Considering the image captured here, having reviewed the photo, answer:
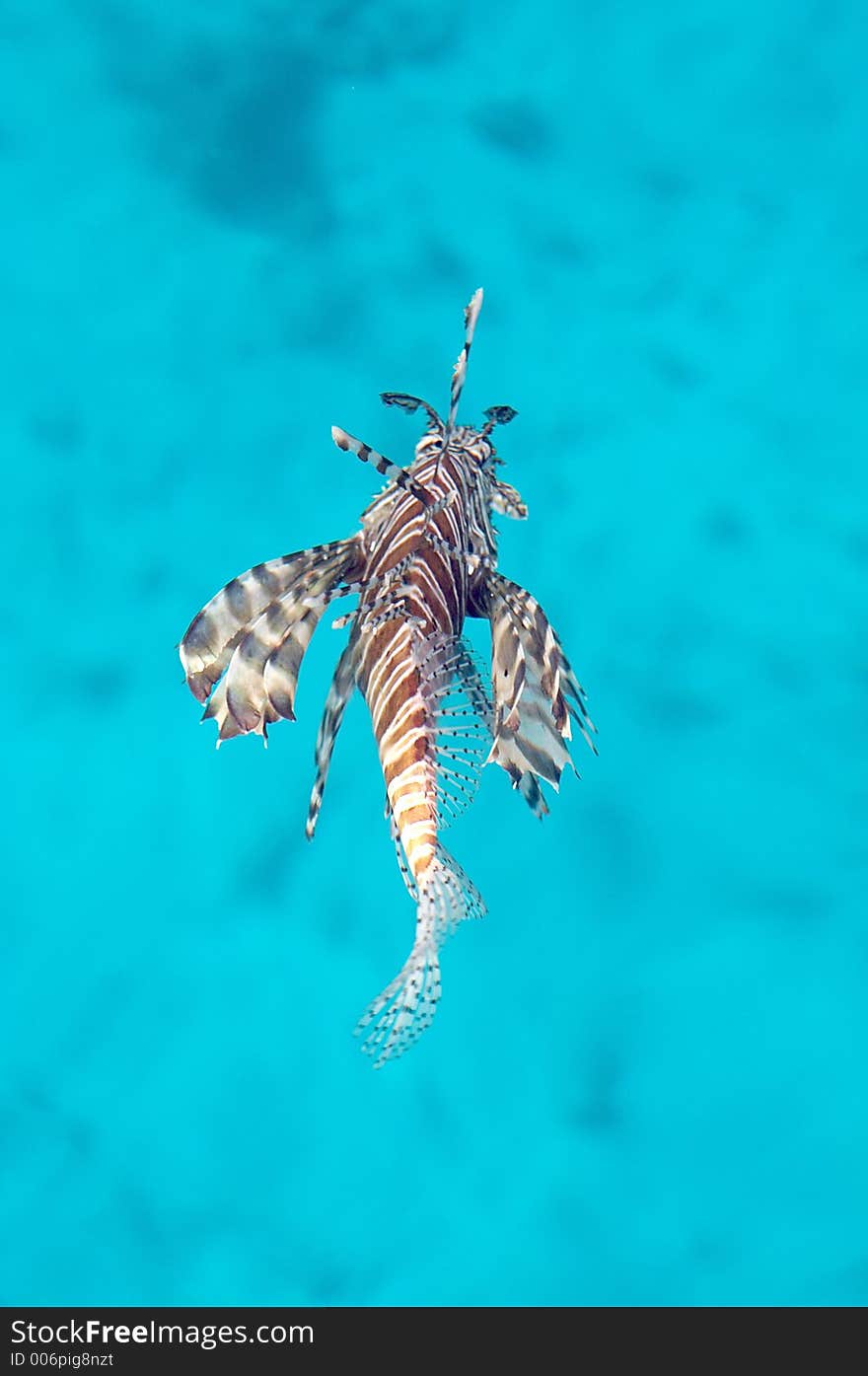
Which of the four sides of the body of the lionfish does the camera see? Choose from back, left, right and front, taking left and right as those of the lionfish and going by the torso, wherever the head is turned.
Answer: back
